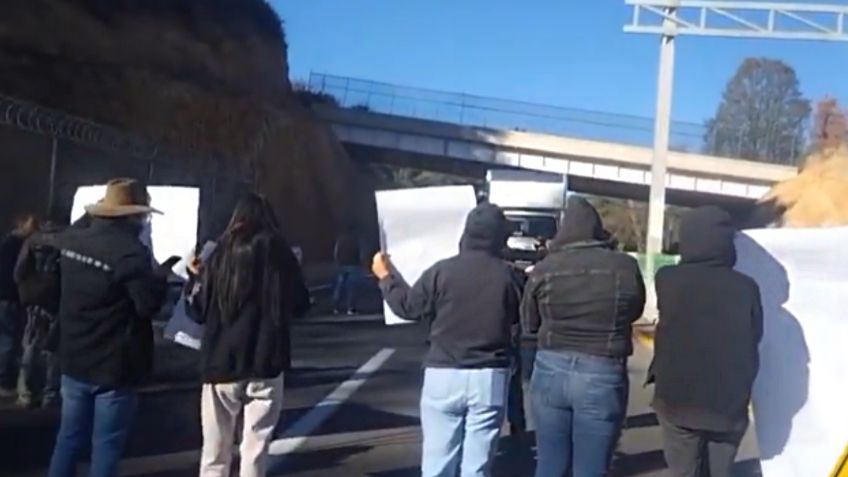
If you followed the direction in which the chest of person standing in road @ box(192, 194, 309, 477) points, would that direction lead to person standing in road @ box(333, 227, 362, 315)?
yes

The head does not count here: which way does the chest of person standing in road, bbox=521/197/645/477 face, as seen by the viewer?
away from the camera

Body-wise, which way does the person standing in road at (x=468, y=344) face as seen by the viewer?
away from the camera

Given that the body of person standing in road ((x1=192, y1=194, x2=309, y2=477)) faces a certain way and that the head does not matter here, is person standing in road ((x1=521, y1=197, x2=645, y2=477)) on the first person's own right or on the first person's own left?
on the first person's own right

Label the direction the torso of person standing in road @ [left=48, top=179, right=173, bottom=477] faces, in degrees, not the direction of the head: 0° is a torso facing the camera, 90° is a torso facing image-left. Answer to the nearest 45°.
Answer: approximately 225°

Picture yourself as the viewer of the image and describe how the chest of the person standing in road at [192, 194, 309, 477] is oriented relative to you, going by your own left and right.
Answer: facing away from the viewer

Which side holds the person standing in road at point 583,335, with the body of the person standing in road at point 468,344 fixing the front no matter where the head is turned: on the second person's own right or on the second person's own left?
on the second person's own right

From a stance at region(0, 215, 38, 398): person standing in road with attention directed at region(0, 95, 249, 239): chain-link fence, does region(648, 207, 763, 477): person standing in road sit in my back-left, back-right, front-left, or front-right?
back-right

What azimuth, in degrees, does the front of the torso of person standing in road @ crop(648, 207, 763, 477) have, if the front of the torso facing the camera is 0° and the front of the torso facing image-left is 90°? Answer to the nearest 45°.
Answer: approximately 180°

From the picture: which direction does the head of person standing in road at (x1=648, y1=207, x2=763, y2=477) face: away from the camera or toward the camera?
away from the camera

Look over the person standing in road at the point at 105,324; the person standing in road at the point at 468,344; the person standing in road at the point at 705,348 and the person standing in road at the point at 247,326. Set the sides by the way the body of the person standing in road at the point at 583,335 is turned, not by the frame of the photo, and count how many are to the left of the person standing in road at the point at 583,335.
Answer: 3

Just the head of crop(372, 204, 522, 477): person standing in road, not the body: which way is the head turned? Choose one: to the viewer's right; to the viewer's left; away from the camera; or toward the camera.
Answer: away from the camera
